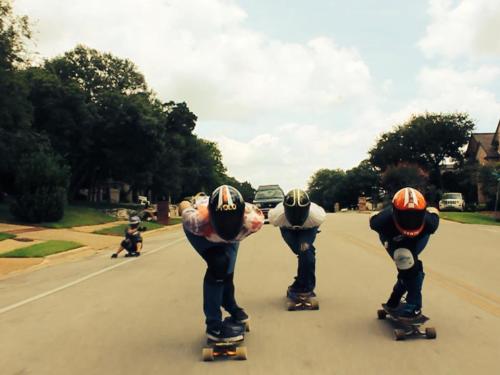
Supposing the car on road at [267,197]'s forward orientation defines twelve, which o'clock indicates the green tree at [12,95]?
The green tree is roughly at 3 o'clock from the car on road.

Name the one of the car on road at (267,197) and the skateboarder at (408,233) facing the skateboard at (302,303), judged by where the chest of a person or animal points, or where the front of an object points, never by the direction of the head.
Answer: the car on road

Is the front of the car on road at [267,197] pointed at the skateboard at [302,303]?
yes

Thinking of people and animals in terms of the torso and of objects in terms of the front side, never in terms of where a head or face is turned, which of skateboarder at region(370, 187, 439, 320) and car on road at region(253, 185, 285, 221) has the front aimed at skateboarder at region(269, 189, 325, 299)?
the car on road

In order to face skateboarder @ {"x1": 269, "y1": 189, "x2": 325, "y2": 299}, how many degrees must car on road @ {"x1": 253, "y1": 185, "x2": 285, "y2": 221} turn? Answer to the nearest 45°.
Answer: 0° — it already faces them
